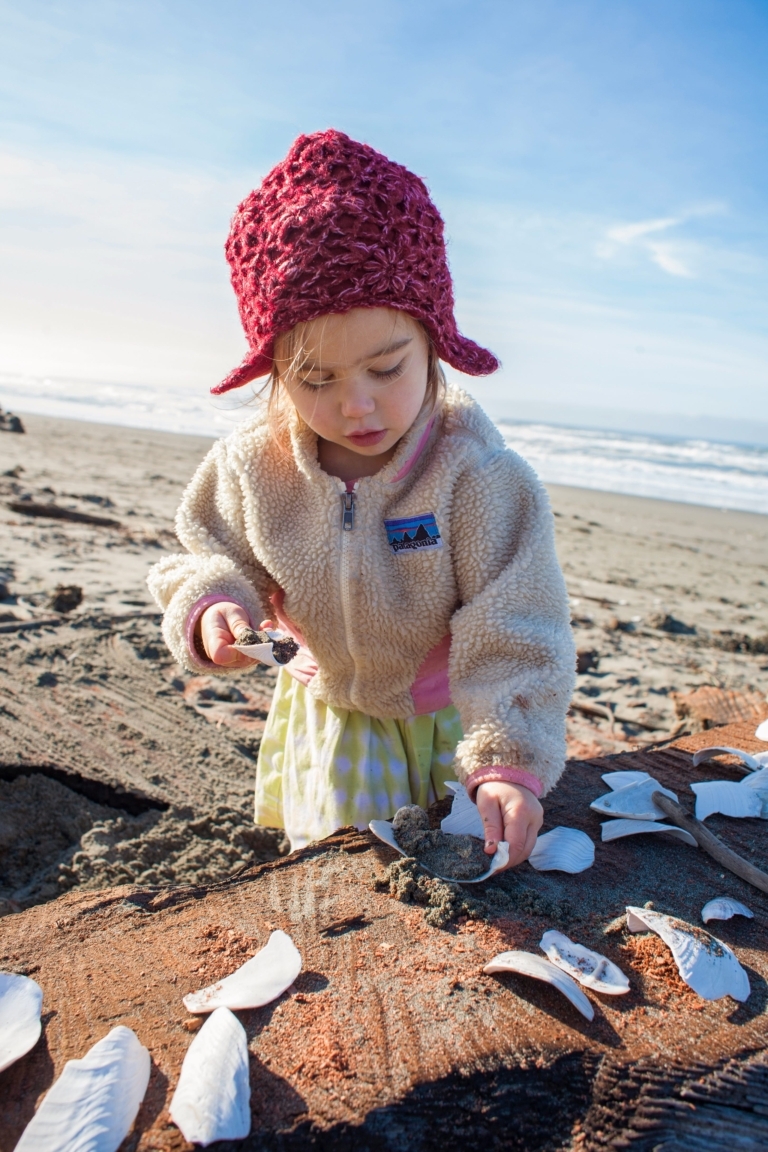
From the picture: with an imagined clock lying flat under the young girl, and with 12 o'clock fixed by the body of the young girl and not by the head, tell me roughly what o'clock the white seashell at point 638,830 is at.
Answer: The white seashell is roughly at 10 o'clock from the young girl.

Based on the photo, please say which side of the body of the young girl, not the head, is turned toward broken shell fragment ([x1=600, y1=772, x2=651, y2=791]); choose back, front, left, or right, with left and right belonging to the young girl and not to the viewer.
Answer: left

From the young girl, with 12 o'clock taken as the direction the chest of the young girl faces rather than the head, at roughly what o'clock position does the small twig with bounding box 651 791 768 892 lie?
The small twig is roughly at 10 o'clock from the young girl.

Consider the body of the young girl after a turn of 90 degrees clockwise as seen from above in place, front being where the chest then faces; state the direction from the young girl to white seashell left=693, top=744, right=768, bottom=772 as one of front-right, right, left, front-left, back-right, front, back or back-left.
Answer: back

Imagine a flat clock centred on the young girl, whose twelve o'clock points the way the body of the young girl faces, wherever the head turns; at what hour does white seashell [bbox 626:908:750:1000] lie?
The white seashell is roughly at 11 o'clock from the young girl.

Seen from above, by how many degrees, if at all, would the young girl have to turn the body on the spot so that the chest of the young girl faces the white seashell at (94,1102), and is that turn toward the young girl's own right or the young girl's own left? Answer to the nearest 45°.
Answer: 0° — they already face it

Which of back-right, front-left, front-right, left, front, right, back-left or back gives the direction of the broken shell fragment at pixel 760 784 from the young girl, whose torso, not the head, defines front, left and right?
left

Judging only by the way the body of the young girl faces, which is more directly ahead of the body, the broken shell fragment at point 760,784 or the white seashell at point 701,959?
the white seashell

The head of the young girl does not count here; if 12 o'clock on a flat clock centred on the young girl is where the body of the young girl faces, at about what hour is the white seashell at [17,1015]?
The white seashell is roughly at 1 o'clock from the young girl.

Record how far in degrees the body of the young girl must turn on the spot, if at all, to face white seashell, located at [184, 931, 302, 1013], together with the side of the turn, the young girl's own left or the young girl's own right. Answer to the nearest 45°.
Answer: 0° — they already face it

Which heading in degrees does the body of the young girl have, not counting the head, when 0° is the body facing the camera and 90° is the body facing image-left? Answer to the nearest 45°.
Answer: approximately 0°

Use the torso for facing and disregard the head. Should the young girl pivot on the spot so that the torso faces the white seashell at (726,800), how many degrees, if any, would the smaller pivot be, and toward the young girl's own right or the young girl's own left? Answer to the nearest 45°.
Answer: approximately 90° to the young girl's own left

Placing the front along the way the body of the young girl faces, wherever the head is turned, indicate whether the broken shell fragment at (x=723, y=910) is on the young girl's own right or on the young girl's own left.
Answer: on the young girl's own left
